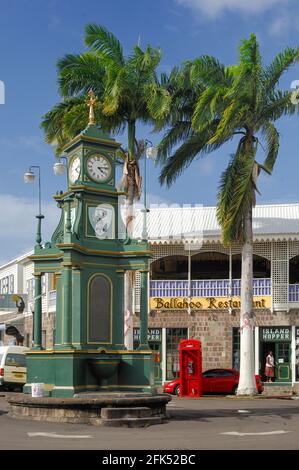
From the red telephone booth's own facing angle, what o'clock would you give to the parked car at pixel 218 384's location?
The parked car is roughly at 7 o'clock from the red telephone booth.

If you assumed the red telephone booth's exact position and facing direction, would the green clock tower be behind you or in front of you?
in front

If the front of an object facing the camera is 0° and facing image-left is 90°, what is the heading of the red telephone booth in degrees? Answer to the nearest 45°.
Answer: approximately 0°

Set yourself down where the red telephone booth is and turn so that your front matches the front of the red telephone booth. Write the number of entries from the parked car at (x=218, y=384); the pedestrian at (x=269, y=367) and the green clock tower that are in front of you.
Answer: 1

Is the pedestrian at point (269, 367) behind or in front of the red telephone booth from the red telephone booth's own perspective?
behind

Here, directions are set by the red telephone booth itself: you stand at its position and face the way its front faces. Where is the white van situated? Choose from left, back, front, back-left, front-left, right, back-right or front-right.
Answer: right
